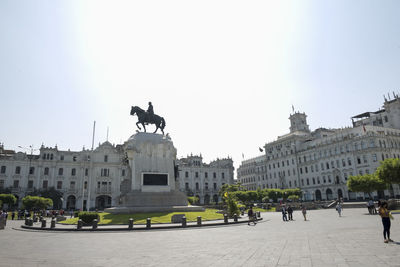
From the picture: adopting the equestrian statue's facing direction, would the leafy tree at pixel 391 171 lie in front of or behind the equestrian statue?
behind

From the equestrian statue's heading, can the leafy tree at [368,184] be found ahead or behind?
behind

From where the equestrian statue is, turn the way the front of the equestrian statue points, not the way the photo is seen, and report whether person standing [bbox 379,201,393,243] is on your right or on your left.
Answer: on your left

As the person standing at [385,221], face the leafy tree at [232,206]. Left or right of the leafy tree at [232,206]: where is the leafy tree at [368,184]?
right

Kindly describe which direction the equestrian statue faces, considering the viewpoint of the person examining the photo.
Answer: facing to the left of the viewer
